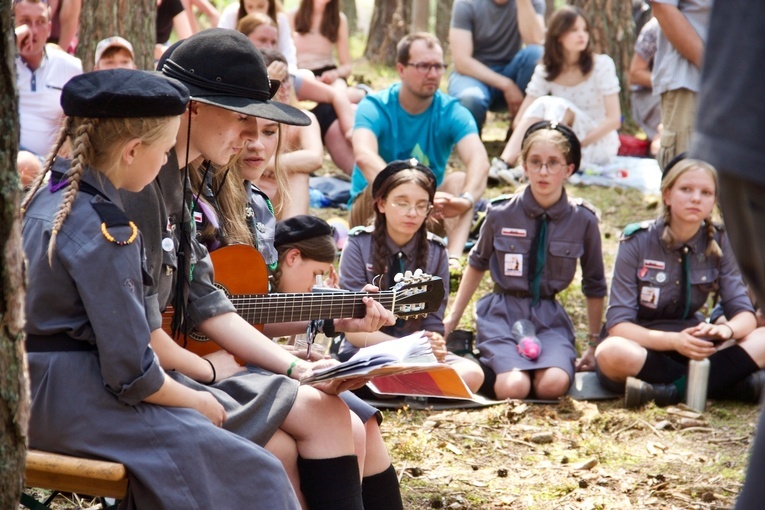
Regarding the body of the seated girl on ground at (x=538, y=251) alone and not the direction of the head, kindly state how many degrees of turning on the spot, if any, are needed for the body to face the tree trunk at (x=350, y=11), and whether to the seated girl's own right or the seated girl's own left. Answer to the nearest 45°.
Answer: approximately 180°

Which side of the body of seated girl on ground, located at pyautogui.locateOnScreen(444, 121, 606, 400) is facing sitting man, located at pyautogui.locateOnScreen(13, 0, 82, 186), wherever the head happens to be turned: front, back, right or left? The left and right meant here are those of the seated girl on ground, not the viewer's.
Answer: right

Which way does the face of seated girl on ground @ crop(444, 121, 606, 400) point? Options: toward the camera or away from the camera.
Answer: toward the camera

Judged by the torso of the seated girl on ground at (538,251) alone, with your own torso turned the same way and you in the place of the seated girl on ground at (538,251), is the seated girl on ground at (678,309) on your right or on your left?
on your left

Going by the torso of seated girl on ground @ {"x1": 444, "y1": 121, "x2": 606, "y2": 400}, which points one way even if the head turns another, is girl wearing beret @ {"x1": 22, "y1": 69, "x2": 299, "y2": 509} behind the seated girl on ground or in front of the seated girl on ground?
in front

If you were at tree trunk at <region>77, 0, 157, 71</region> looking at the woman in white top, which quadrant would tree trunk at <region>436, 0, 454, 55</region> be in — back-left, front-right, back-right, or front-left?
front-left

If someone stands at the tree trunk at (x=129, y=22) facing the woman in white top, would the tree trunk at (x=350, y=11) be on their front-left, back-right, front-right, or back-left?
front-left

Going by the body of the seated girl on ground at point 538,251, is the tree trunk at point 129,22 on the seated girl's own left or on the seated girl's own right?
on the seated girl's own right

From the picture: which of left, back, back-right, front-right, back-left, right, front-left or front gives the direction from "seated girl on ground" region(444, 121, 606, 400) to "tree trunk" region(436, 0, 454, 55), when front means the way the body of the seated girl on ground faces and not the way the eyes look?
back

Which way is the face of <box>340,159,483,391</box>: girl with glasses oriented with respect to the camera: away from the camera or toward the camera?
toward the camera

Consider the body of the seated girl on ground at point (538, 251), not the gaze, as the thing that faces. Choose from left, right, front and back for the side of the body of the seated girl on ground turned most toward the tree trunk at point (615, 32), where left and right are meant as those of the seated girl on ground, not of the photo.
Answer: back

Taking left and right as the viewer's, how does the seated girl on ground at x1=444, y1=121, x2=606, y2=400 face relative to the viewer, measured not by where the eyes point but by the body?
facing the viewer

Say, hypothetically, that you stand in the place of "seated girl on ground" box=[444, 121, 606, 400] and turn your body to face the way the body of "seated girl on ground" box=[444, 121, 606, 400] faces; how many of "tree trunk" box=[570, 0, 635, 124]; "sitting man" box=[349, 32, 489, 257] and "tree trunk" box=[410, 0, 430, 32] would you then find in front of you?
0

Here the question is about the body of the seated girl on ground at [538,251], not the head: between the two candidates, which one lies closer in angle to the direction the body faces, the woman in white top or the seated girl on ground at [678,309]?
the seated girl on ground

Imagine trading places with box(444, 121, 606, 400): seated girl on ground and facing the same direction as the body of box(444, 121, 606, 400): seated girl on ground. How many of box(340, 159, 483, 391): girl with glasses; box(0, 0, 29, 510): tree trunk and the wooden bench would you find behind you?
0

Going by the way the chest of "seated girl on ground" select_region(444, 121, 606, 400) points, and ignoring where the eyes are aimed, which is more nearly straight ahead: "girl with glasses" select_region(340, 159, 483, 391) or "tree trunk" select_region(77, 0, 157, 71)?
the girl with glasses

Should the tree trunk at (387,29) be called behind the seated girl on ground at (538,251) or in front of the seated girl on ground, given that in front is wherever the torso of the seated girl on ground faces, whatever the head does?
behind

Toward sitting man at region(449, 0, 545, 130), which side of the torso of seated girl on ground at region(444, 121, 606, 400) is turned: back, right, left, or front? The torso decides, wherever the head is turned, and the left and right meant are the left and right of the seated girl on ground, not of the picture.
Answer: back

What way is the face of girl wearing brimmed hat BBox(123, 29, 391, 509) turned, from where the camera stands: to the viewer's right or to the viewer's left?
to the viewer's right

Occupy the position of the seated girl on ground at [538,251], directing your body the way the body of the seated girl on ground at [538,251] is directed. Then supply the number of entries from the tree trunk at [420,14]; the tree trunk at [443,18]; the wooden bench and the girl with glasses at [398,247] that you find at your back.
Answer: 2

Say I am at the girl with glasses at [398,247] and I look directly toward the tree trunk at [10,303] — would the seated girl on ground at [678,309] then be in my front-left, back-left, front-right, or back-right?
back-left
